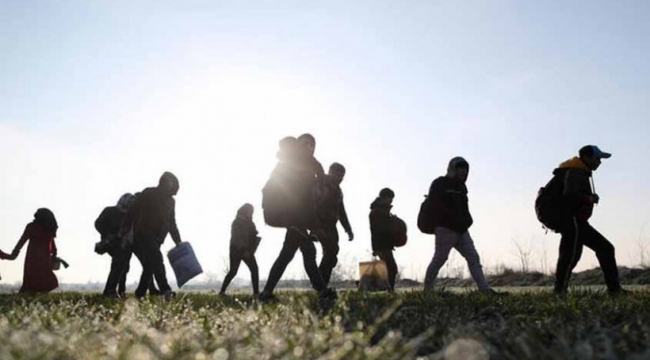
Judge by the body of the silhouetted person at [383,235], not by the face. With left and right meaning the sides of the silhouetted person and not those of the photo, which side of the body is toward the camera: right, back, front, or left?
right

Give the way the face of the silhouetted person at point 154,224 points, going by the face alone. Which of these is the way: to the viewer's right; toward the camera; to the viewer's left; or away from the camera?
to the viewer's right

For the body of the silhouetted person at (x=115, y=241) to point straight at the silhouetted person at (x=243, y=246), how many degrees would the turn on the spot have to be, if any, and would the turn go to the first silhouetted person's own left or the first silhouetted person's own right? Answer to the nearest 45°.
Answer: approximately 45° to the first silhouetted person's own left

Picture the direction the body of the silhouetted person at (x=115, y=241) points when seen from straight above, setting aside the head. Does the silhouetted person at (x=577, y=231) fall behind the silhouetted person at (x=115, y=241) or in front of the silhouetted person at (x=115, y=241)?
in front

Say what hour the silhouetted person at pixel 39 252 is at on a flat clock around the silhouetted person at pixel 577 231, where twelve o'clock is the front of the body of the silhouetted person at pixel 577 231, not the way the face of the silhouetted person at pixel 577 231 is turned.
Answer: the silhouetted person at pixel 39 252 is roughly at 6 o'clock from the silhouetted person at pixel 577 231.

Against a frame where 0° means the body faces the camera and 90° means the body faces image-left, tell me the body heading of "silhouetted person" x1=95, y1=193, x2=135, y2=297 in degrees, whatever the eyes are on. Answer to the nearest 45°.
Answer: approximately 270°

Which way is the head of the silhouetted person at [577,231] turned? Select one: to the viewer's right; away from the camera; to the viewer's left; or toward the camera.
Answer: to the viewer's right

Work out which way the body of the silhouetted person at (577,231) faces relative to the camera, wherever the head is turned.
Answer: to the viewer's right
